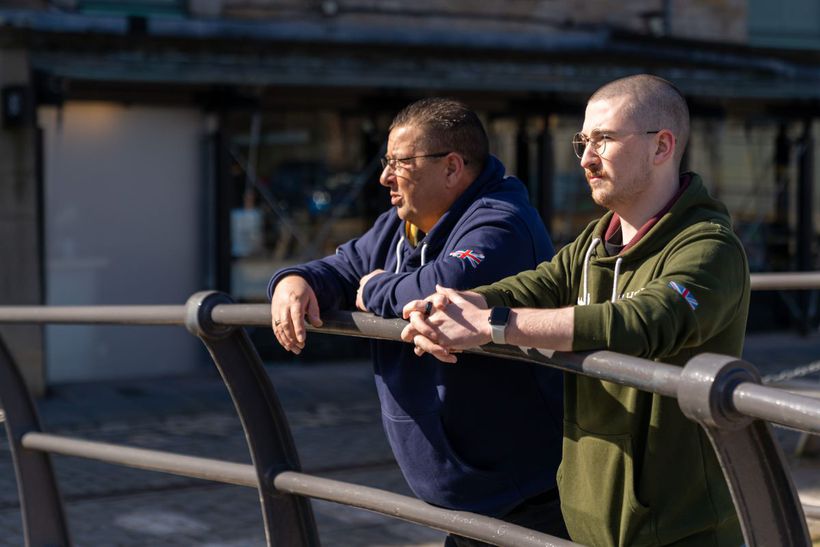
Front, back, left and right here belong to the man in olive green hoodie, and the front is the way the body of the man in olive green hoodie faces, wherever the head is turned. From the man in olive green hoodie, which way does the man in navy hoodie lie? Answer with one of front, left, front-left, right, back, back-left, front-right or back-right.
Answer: right

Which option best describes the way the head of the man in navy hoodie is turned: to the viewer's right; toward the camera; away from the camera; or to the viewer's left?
to the viewer's left

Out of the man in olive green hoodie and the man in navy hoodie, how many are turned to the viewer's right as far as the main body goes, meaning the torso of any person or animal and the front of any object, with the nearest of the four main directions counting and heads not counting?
0

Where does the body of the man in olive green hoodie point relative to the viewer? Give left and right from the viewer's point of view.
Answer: facing the viewer and to the left of the viewer

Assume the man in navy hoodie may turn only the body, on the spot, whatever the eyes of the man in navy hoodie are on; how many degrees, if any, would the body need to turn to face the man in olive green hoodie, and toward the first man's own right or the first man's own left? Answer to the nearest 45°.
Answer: approximately 90° to the first man's own left

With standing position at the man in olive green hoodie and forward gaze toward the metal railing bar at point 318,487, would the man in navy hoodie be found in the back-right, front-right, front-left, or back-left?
front-right
